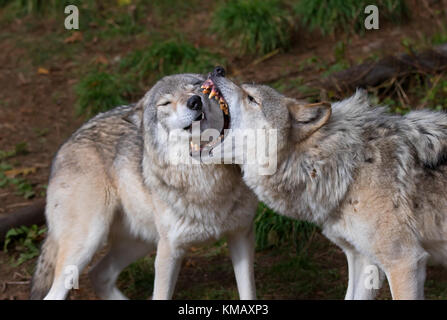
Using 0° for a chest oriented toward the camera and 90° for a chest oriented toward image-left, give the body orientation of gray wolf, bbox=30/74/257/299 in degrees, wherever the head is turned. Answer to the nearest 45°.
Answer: approximately 315°

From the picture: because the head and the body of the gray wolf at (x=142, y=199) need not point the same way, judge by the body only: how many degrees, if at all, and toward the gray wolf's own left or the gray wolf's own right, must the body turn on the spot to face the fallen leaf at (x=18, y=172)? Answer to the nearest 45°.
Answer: approximately 180°

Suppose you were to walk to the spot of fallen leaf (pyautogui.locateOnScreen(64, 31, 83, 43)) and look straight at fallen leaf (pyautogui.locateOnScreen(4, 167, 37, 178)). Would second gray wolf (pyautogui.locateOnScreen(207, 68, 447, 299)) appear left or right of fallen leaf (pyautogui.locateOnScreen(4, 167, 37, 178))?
left

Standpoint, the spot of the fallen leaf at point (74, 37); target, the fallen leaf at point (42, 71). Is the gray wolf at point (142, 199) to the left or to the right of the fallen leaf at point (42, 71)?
left

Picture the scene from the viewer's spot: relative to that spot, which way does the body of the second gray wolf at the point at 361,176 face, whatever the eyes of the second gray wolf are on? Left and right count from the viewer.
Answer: facing to the left of the viewer

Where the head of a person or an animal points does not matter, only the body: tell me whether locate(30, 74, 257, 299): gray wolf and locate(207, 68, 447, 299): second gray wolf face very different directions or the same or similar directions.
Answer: very different directions

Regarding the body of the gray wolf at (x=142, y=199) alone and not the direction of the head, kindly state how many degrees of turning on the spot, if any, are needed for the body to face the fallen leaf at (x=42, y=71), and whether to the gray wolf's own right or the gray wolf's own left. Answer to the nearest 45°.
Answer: approximately 135° to the gray wolf's own left

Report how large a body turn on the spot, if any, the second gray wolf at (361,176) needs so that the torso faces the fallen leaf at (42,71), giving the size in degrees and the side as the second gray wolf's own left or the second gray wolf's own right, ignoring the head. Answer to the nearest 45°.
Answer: approximately 45° to the second gray wolf's own right

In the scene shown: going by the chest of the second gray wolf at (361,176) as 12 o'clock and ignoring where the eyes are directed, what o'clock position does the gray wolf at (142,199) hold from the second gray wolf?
The gray wolf is roughly at 1 o'clock from the second gray wolf.

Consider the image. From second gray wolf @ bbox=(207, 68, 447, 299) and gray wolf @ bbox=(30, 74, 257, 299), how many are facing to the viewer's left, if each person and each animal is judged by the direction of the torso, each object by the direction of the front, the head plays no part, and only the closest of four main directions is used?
1

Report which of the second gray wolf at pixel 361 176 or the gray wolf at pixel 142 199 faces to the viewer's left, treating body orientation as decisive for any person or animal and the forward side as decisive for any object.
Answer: the second gray wolf
